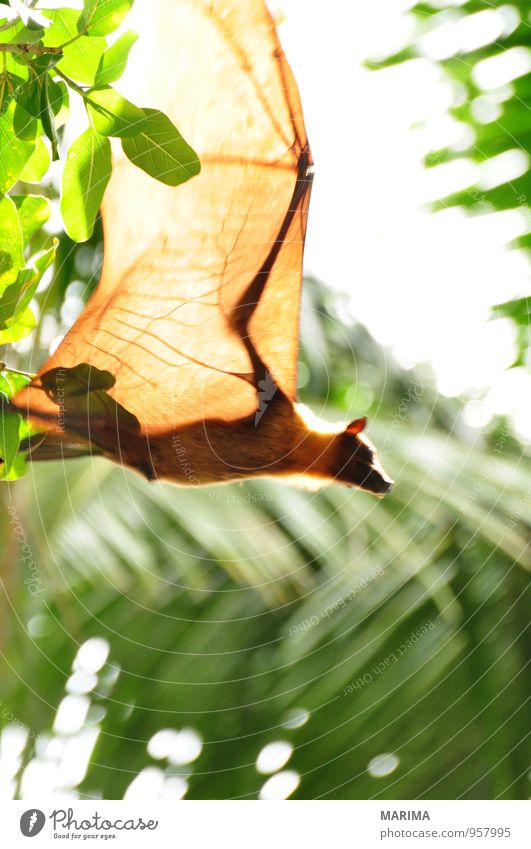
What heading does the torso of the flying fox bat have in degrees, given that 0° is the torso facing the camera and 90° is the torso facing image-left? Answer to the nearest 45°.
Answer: approximately 270°
